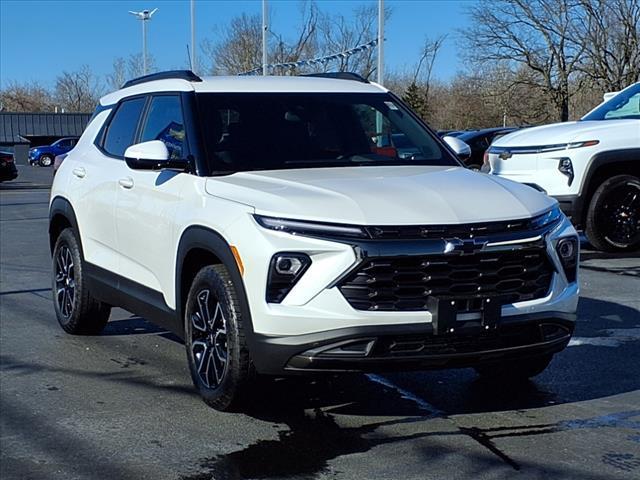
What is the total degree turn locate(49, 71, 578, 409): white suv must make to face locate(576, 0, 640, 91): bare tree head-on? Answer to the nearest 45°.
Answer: approximately 135° to its left

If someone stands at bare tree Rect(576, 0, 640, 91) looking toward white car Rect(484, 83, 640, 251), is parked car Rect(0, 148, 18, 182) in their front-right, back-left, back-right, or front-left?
front-right

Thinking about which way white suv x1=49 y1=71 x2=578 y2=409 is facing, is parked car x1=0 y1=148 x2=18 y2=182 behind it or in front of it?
behind

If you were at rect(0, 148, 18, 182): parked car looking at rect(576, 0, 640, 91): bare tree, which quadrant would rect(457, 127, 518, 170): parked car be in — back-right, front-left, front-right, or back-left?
front-right

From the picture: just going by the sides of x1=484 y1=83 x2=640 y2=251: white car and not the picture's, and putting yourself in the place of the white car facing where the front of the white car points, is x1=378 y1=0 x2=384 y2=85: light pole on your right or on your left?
on your right

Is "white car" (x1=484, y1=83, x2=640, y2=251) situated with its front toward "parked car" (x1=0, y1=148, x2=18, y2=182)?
no

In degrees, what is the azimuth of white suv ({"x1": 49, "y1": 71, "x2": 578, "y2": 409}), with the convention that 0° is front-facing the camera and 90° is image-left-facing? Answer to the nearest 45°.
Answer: approximately 315°

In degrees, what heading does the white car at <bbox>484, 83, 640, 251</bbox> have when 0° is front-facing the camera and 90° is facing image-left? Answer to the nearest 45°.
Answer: approximately 45°

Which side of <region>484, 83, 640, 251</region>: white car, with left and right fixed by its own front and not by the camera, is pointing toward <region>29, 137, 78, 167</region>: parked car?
right

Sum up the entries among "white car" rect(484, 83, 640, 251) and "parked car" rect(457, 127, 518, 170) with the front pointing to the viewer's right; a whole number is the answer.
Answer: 0

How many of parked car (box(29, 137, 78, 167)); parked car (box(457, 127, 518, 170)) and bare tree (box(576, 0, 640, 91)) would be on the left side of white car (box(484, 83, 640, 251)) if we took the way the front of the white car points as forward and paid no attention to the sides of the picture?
0

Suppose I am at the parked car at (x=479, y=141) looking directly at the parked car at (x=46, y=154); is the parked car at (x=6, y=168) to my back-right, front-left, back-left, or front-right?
front-left

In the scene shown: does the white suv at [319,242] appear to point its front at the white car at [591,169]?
no

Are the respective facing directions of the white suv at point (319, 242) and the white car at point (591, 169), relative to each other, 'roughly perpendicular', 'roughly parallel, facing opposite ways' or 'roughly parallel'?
roughly perpendicular
